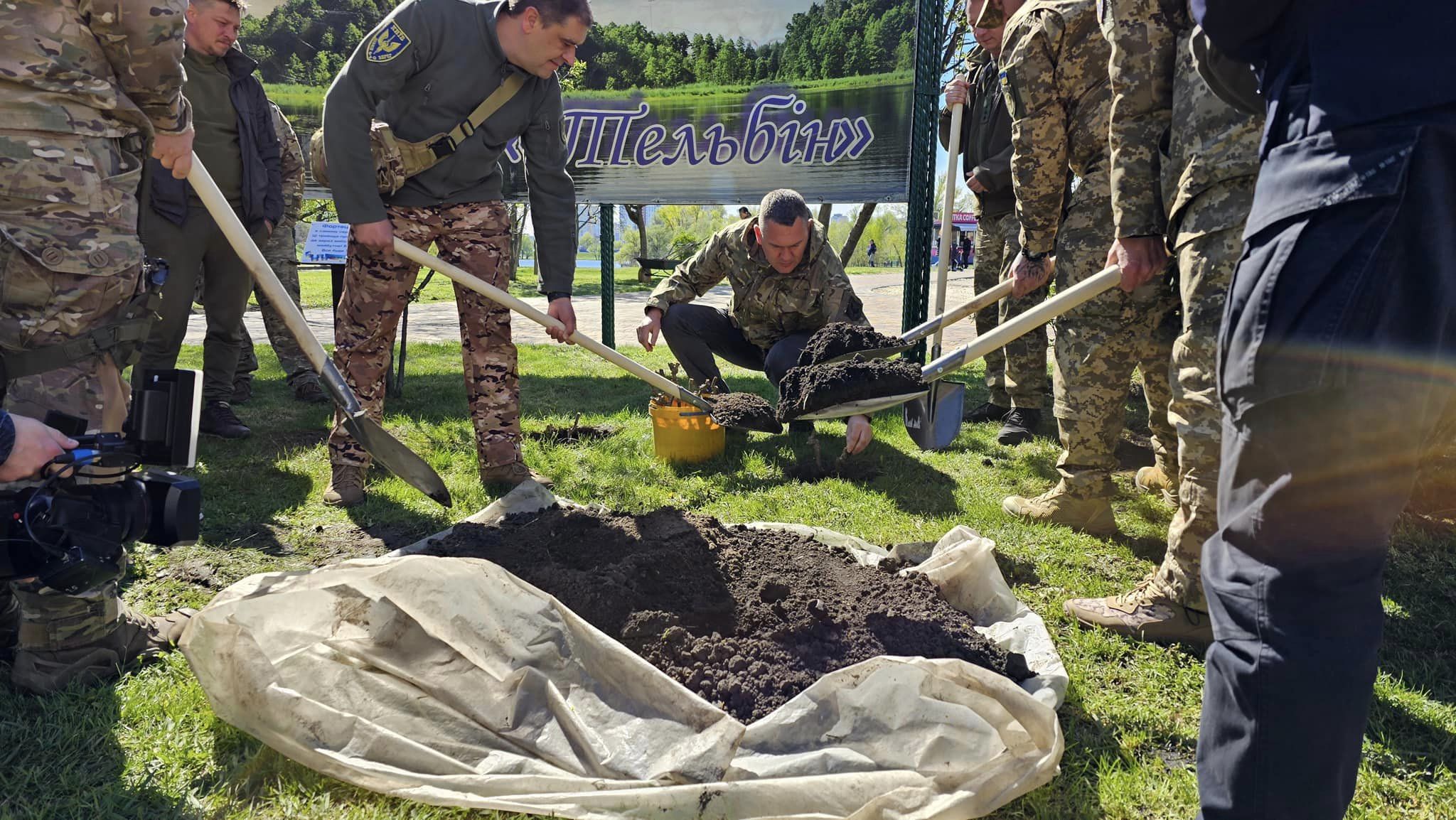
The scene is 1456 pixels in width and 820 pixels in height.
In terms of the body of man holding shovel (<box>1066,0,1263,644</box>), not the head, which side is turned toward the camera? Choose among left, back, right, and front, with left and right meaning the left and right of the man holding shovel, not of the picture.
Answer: left

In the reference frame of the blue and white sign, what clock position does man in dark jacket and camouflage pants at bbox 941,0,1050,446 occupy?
The man in dark jacket and camouflage pants is roughly at 10 o'clock from the blue and white sign.

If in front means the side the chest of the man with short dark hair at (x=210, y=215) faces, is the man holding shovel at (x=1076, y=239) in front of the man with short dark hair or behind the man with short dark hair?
in front

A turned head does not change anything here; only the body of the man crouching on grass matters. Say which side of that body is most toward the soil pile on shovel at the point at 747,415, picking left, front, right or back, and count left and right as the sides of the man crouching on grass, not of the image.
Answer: front

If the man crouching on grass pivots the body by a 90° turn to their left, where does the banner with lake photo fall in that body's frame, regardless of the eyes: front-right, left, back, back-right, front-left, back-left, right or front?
left

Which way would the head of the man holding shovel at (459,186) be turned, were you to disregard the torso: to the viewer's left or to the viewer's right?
to the viewer's right

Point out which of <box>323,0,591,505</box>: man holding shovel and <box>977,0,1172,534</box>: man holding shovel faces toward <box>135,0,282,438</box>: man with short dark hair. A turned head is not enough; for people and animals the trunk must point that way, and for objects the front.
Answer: <box>977,0,1172,534</box>: man holding shovel

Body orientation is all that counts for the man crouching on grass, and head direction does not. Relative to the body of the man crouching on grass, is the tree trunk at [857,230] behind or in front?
behind

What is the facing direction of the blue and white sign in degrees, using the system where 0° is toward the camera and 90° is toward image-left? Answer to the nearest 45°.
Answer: approximately 0°

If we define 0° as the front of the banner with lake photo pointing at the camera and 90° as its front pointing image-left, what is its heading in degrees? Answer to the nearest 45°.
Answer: approximately 0°

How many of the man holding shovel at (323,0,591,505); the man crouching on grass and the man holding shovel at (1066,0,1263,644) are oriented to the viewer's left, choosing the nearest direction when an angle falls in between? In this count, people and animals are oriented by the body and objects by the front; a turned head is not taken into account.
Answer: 1

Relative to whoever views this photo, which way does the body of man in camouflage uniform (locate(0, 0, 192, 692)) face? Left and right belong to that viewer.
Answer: facing to the right of the viewer
